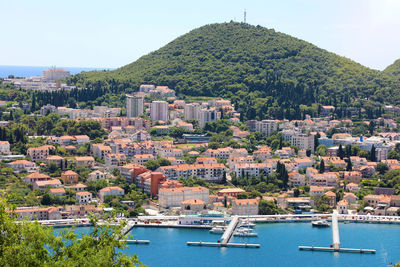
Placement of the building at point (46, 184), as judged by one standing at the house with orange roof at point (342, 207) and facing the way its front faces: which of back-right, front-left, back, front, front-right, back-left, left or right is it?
right

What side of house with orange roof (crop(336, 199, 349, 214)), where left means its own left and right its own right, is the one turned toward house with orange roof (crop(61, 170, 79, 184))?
right

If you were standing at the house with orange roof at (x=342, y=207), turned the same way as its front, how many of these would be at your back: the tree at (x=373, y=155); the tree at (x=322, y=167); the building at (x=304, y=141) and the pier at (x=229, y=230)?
3

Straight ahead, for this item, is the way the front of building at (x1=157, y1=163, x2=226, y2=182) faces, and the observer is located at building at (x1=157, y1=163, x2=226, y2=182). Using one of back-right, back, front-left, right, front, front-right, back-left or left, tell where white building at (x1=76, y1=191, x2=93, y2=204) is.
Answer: front-right

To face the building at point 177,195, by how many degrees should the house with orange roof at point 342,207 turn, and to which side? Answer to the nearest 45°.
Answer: approximately 90° to its right

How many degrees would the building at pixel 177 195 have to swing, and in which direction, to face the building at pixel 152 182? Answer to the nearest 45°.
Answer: approximately 135° to its right

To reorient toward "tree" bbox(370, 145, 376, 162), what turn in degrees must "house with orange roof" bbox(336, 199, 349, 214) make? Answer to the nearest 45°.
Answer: approximately 180°

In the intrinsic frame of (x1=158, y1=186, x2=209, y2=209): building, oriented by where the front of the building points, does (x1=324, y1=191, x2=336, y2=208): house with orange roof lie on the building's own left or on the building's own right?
on the building's own left

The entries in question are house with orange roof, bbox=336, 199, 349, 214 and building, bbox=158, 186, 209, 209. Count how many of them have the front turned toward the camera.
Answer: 2

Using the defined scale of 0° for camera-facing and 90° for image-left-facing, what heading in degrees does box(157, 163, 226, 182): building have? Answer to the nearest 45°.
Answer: approximately 0°

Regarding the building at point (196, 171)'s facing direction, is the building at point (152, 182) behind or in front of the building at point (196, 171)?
in front

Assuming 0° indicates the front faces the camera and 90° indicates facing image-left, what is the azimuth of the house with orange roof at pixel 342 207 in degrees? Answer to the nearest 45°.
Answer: approximately 0°

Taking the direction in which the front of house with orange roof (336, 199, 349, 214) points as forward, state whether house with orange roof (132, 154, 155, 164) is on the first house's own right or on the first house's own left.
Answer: on the first house's own right
